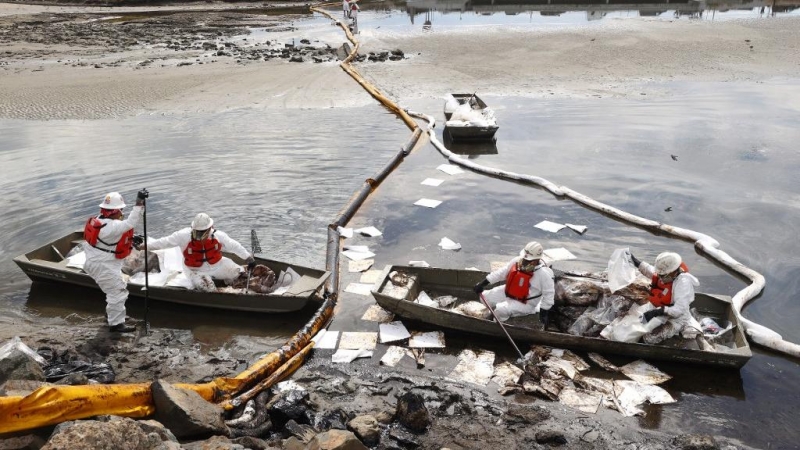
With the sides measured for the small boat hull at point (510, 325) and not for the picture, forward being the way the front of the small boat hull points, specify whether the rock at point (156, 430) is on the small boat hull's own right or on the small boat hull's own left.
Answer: on the small boat hull's own left

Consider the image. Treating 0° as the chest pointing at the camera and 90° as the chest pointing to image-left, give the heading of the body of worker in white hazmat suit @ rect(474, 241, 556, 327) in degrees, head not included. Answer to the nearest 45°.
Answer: approximately 45°

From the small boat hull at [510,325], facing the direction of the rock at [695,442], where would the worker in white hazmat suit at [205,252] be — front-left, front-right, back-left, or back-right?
back-right

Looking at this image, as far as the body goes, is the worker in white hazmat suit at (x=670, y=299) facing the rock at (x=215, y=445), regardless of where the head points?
yes

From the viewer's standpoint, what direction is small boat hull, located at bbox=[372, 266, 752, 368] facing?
to the viewer's left

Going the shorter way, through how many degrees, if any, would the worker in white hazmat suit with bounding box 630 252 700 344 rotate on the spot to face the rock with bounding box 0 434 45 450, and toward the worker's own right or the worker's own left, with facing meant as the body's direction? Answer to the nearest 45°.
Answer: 0° — they already face it

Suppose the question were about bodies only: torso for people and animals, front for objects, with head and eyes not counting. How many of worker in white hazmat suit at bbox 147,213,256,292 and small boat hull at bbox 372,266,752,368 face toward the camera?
1
